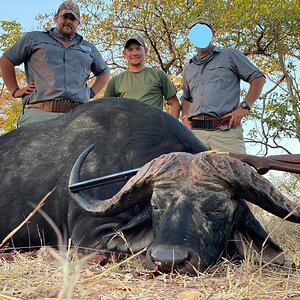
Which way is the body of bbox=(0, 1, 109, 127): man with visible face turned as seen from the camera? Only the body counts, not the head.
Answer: toward the camera

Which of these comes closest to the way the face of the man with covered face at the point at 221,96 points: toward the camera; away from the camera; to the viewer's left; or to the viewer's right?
toward the camera

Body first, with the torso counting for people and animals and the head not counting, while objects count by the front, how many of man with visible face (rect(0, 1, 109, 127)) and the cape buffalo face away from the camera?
0

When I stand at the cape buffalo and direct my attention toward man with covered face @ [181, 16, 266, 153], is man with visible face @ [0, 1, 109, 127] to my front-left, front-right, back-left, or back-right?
front-left

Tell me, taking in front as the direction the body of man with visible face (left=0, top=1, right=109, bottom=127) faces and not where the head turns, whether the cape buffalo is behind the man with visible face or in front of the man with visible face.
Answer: in front

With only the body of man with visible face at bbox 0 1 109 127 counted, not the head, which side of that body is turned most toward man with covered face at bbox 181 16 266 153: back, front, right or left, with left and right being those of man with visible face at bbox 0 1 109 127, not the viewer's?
left

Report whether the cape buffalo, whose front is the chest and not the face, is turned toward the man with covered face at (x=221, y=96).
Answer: no

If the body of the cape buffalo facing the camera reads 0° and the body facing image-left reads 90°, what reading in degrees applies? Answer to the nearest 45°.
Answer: approximately 315°

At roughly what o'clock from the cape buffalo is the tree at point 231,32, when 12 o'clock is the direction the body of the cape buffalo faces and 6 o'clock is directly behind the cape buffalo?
The tree is roughly at 8 o'clock from the cape buffalo.

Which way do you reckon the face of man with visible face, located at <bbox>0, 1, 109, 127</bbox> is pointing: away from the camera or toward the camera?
toward the camera

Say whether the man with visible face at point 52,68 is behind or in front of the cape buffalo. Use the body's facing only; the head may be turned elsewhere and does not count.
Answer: behind

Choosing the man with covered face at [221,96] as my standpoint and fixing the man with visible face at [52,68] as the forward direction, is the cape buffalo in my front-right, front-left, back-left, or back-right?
front-left

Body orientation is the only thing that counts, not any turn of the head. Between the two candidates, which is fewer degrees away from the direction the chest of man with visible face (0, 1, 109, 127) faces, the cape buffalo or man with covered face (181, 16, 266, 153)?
the cape buffalo
